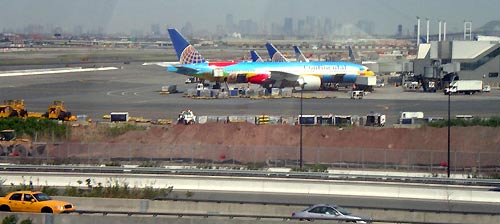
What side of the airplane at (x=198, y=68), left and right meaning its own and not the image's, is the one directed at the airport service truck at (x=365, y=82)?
front

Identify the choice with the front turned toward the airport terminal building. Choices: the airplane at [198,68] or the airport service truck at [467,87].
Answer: the airplane

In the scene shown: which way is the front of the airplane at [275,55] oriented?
to the viewer's right

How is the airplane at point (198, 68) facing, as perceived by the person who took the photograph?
facing to the right of the viewer

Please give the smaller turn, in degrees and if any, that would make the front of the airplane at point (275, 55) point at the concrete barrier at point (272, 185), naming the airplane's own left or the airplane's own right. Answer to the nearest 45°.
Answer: approximately 90° to the airplane's own right

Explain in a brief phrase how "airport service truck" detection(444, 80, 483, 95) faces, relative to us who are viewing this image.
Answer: facing to the left of the viewer

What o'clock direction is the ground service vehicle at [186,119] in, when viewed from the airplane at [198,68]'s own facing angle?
The ground service vehicle is roughly at 3 o'clock from the airplane.
